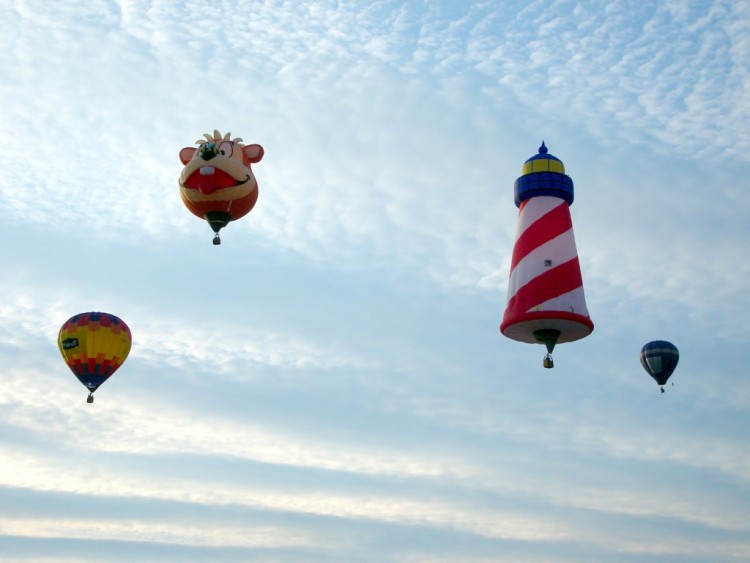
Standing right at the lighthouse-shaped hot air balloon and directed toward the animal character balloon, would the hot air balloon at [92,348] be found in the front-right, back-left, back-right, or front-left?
front-right

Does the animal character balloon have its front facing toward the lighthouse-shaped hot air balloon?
no

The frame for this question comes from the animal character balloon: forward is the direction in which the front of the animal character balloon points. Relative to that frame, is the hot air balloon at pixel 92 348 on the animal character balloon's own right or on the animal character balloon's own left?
on the animal character balloon's own right

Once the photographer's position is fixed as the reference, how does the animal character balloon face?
facing the viewer and to the left of the viewer

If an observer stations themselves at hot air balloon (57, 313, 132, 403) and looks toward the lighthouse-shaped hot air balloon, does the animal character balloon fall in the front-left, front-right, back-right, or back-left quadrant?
front-right
